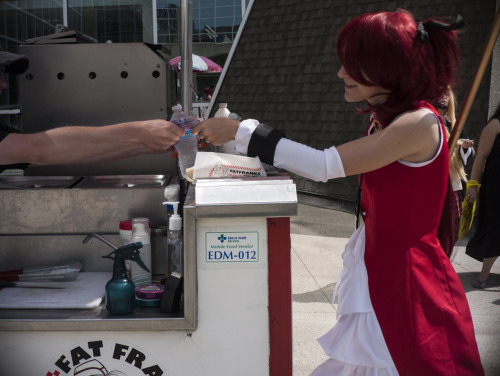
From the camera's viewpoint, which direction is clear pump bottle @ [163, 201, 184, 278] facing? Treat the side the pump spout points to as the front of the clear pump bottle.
to the viewer's left

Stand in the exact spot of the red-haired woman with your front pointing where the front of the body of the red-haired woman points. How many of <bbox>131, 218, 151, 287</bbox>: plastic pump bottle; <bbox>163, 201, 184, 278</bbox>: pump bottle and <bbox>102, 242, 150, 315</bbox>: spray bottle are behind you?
0

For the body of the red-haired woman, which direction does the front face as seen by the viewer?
to the viewer's left

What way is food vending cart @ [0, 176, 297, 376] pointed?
toward the camera

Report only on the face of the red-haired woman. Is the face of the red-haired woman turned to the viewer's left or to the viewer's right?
to the viewer's left

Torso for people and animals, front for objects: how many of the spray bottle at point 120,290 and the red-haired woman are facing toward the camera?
0

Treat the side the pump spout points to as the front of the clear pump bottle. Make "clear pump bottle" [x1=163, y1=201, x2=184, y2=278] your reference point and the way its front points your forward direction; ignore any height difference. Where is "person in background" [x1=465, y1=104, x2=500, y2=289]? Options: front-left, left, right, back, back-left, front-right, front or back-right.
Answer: back-right

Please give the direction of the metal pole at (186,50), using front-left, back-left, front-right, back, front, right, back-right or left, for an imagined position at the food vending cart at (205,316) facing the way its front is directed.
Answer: back
